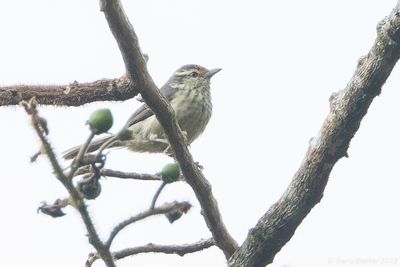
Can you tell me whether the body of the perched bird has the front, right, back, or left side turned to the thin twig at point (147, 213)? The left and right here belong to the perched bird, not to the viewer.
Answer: right

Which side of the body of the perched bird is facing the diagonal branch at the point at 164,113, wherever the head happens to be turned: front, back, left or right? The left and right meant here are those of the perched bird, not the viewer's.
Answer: right

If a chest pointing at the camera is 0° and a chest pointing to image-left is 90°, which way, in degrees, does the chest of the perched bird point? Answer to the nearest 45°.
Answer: approximately 270°

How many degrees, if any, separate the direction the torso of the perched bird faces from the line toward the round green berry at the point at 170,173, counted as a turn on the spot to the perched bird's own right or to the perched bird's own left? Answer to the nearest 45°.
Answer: approximately 90° to the perched bird's own right

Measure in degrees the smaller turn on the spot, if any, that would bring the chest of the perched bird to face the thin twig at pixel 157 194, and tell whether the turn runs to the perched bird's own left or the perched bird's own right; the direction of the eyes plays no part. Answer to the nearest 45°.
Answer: approximately 90° to the perched bird's own right
